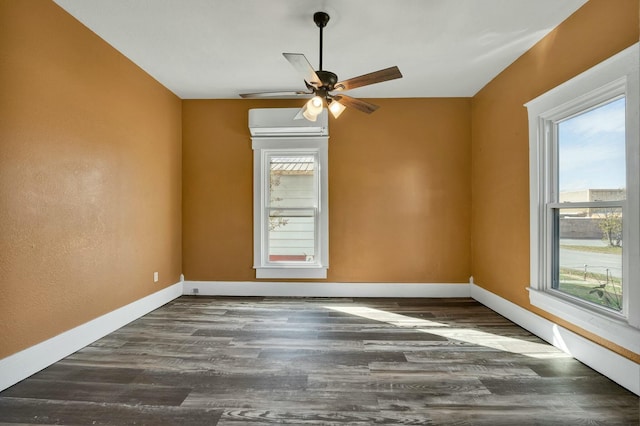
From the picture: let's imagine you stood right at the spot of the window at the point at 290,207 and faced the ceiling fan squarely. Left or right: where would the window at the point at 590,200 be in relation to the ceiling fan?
left

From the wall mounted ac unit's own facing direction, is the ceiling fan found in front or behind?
in front

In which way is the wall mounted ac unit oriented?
toward the camera

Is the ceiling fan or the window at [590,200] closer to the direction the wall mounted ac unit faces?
the ceiling fan

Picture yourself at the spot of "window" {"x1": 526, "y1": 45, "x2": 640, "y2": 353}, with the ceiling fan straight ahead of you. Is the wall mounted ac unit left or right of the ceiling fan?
right

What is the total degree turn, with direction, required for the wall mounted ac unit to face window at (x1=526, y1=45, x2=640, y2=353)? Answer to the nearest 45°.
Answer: approximately 45° to its left
